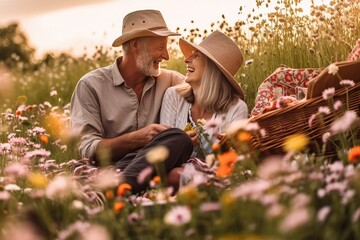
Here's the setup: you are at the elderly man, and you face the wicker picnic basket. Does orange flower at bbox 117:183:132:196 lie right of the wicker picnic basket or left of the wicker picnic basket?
right

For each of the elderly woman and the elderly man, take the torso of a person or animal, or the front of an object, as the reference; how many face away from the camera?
0

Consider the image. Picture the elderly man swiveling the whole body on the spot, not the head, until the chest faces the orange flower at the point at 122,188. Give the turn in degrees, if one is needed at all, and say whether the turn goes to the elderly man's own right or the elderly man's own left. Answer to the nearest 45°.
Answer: approximately 45° to the elderly man's own right

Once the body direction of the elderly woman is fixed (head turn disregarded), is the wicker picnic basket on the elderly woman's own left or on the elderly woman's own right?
on the elderly woman's own left

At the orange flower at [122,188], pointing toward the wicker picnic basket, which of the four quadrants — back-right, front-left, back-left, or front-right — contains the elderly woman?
front-left

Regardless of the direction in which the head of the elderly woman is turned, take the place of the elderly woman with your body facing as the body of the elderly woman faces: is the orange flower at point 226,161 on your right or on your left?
on your left

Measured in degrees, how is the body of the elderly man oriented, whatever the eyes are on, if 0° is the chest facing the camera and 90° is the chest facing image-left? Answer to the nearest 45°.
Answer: approximately 315°

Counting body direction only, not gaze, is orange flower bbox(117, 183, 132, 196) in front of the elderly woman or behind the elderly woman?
in front

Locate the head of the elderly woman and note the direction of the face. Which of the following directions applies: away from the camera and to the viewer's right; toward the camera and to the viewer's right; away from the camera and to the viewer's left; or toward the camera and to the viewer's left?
toward the camera and to the viewer's left

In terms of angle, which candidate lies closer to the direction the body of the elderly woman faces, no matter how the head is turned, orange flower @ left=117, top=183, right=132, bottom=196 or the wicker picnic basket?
the orange flower

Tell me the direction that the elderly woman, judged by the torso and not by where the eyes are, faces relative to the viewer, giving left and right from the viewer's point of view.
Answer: facing the viewer and to the left of the viewer
